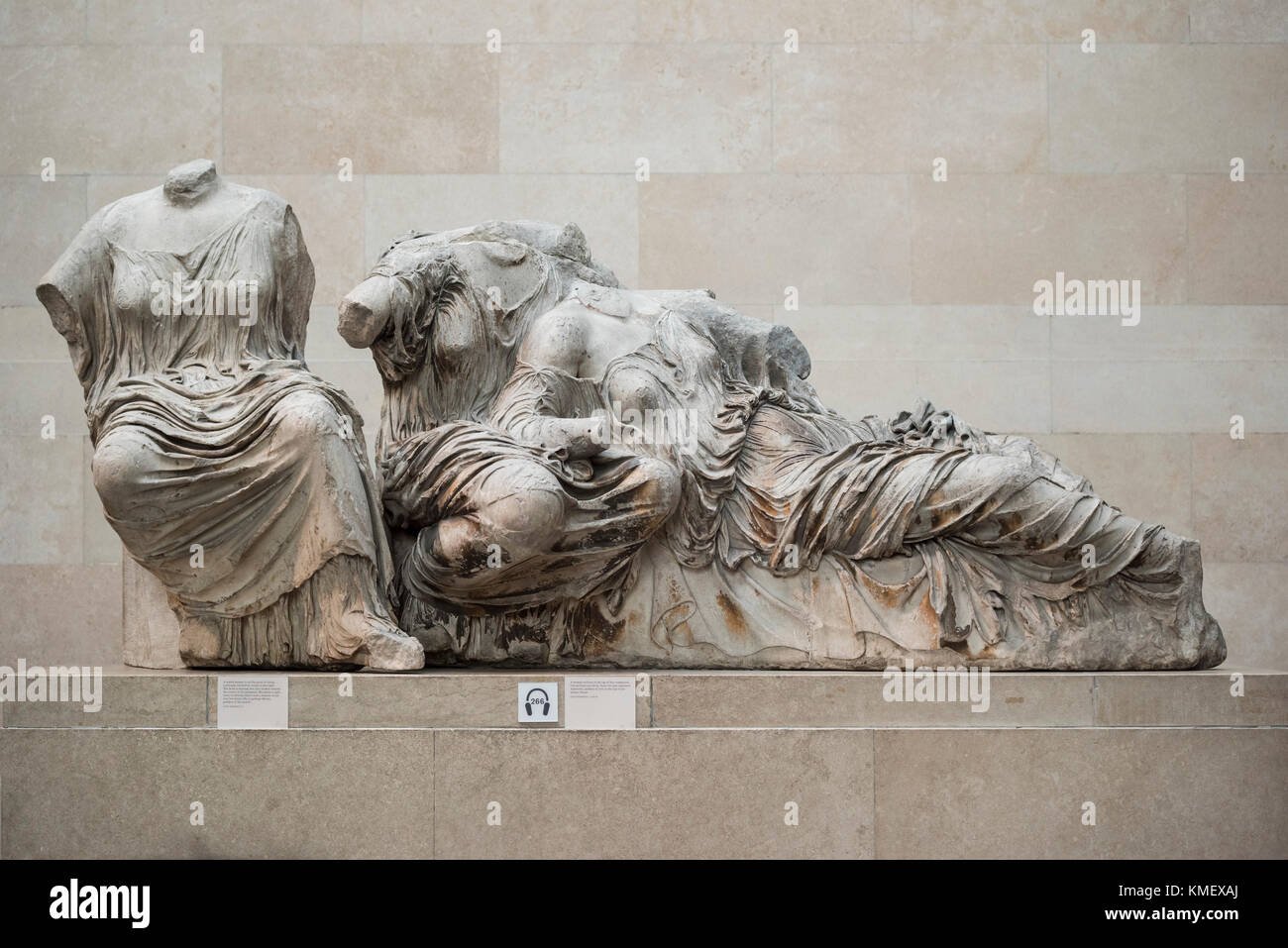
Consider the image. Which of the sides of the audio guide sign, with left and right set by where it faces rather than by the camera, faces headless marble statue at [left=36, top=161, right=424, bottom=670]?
right

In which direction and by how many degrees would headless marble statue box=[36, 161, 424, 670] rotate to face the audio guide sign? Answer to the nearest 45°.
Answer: approximately 90° to its left

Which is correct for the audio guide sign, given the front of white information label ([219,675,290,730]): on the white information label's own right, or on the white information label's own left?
on the white information label's own left

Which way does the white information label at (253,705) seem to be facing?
toward the camera

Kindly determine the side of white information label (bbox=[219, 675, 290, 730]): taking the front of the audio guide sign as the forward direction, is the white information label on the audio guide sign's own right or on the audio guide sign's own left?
on the audio guide sign's own right

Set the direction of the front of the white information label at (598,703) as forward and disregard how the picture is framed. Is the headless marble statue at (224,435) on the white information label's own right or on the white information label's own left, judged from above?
on the white information label's own right

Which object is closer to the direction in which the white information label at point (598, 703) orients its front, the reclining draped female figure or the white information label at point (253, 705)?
the white information label

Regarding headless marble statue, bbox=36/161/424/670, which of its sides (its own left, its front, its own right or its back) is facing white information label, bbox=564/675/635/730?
left

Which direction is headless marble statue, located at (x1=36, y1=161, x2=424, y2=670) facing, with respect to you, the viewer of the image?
facing the viewer
